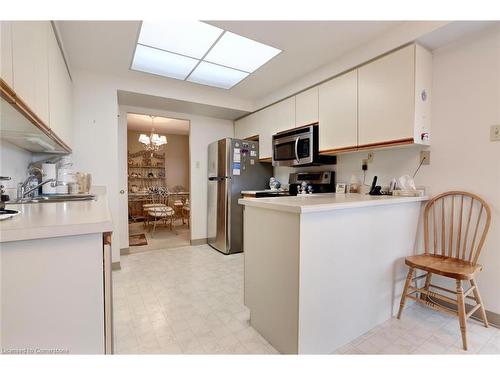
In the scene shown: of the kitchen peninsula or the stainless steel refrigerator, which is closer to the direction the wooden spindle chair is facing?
the kitchen peninsula

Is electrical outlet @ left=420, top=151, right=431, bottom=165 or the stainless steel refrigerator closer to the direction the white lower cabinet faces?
the electrical outlet

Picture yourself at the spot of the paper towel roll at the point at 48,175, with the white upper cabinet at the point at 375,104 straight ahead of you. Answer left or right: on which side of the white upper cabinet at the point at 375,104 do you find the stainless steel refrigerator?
left

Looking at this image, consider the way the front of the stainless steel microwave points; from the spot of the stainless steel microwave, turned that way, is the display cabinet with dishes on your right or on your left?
on your right

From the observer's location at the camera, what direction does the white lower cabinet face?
facing to the right of the viewer

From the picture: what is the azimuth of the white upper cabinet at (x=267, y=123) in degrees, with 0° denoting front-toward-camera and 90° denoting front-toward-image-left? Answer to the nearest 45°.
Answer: approximately 45°

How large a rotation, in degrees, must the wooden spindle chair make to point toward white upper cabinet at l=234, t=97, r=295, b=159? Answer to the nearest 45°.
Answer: approximately 45° to its right

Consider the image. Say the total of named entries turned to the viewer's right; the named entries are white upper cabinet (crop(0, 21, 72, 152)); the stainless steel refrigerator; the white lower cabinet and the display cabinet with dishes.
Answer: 2

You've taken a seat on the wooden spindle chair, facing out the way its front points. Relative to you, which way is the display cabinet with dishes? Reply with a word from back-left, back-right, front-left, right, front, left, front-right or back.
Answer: front-right

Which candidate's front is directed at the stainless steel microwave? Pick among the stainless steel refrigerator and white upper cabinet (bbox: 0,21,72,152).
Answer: the white upper cabinet

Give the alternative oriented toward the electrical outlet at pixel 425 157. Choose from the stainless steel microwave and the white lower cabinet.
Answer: the white lower cabinet

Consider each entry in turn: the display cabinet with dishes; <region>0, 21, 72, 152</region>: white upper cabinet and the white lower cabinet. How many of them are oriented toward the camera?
1

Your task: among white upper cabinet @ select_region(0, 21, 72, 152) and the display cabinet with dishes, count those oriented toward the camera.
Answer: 1
